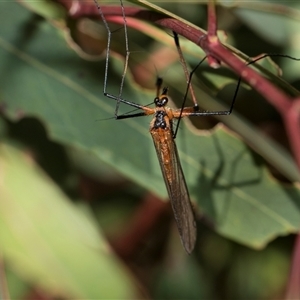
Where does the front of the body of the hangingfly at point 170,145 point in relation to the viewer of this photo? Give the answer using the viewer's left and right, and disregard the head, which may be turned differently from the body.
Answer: facing away from the viewer
